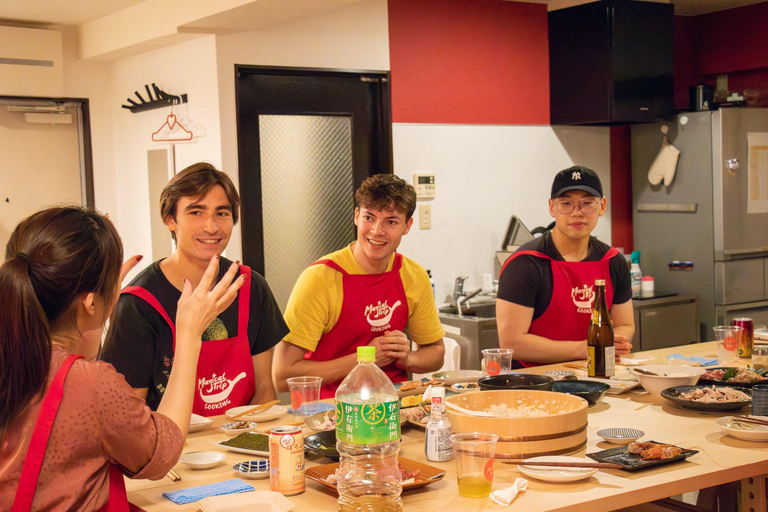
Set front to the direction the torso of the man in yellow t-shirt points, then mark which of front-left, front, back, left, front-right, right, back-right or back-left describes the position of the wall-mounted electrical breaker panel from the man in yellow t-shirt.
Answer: back

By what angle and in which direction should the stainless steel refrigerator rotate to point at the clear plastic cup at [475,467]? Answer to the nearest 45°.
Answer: approximately 45° to its right

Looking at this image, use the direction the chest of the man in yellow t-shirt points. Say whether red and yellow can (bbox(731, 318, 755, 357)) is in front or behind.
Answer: in front

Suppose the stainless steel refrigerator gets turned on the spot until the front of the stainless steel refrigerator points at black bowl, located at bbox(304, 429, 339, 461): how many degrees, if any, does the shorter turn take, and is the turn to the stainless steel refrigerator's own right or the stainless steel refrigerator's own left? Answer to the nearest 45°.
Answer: approximately 45° to the stainless steel refrigerator's own right

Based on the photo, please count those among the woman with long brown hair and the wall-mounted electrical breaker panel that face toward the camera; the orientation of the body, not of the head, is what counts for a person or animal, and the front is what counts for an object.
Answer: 1

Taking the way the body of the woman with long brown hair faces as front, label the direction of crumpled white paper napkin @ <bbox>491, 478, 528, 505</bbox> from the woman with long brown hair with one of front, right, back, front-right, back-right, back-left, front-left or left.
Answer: front-right

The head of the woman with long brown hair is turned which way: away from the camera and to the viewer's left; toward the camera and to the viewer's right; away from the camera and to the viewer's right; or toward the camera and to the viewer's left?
away from the camera and to the viewer's right

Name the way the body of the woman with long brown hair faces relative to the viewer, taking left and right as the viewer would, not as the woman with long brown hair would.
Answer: facing away from the viewer and to the right of the viewer

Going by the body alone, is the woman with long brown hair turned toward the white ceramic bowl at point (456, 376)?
yes

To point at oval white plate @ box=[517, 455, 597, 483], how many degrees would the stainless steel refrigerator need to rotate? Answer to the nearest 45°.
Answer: approximately 45° to its right

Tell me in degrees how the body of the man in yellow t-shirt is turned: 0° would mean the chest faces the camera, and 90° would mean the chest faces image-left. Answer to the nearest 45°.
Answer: approximately 315°

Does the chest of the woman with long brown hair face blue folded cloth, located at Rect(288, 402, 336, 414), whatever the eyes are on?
yes

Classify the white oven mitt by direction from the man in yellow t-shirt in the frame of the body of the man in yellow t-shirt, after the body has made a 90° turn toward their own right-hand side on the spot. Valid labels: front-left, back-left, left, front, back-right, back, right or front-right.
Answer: back

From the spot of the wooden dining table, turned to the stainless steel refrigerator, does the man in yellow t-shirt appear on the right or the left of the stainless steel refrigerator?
left
